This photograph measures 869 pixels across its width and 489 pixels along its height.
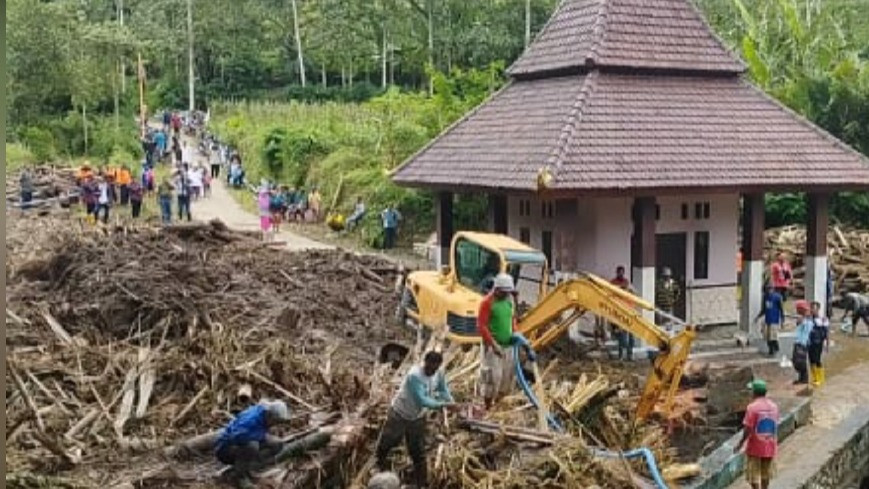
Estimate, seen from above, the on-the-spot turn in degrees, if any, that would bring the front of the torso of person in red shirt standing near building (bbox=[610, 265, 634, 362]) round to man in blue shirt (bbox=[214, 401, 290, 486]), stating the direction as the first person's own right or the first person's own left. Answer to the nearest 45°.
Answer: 0° — they already face them

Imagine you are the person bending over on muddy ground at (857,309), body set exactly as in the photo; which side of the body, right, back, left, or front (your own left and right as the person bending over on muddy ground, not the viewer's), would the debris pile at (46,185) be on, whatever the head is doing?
front

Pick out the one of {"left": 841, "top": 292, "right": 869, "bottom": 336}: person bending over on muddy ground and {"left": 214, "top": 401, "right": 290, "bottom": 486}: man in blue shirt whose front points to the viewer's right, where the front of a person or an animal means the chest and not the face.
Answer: the man in blue shirt

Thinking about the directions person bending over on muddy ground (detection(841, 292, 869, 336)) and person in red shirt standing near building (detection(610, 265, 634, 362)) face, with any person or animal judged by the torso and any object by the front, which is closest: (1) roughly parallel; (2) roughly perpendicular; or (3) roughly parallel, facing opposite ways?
roughly perpendicular

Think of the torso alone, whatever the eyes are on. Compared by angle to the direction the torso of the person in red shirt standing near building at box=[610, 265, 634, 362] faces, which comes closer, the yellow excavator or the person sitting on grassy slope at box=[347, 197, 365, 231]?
the yellow excavator

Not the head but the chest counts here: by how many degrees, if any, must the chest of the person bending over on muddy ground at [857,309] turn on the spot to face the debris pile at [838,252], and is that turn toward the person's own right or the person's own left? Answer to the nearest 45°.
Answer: approximately 90° to the person's own right

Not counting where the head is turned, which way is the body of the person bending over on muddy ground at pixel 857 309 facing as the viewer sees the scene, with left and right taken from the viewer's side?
facing to the left of the viewer

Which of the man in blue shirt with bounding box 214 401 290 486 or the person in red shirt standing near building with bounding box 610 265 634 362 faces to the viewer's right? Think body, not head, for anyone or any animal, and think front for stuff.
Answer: the man in blue shirt

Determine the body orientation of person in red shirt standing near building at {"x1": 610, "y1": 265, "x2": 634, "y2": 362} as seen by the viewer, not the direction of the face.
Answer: toward the camera

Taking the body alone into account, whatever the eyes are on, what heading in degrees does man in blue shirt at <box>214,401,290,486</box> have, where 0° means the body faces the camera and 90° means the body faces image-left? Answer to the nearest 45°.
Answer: approximately 270°

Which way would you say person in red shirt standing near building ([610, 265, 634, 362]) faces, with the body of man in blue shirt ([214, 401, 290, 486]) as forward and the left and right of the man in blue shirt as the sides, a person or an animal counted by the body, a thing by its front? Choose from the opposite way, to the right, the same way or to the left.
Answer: to the right
